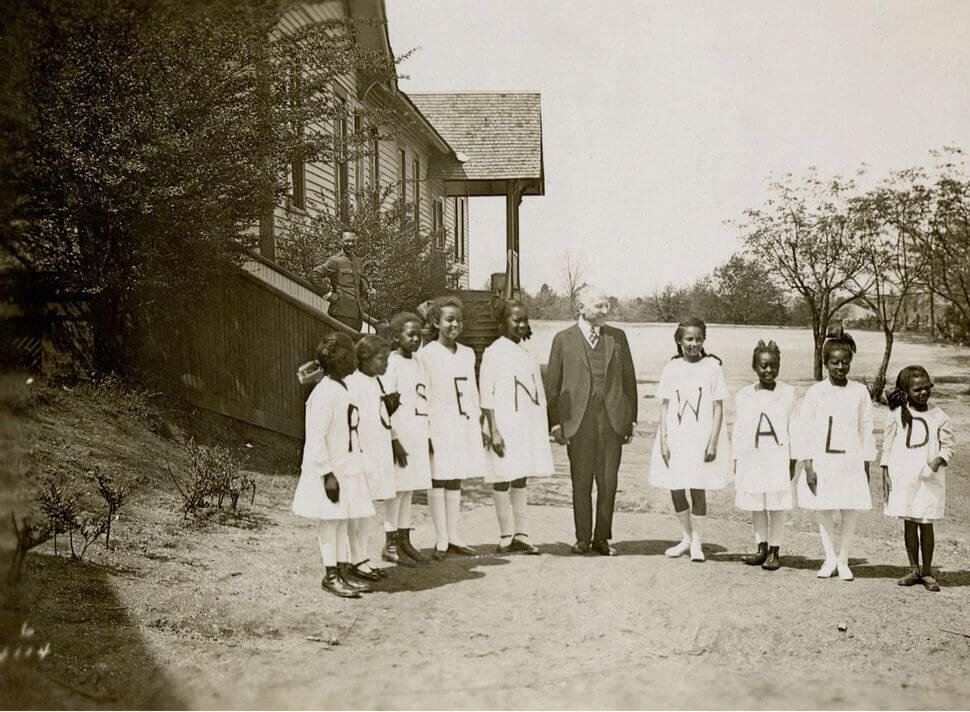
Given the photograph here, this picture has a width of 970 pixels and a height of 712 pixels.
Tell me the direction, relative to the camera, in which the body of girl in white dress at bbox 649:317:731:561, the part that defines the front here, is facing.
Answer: toward the camera

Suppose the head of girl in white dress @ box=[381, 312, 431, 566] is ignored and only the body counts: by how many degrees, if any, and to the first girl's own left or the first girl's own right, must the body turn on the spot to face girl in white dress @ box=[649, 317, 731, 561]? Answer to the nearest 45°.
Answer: approximately 45° to the first girl's own left

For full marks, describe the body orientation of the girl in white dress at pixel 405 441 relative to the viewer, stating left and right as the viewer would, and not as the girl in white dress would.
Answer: facing the viewer and to the right of the viewer

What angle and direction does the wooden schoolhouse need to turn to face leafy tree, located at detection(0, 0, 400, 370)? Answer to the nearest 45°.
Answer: approximately 135° to its right

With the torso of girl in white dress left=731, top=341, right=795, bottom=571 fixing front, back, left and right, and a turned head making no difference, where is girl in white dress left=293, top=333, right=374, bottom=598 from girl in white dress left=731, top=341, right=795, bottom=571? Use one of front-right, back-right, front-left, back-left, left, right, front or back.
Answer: front-right

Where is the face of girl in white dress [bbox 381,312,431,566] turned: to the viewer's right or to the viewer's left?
to the viewer's right

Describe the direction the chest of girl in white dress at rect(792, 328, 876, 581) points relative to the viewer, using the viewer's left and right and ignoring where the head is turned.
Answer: facing the viewer

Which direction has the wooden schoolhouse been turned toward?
to the viewer's right

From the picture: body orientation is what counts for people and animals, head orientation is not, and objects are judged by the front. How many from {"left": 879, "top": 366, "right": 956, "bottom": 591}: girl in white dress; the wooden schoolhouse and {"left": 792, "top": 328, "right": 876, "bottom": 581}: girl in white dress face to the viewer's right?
1

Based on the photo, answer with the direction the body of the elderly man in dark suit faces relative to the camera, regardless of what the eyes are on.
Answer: toward the camera

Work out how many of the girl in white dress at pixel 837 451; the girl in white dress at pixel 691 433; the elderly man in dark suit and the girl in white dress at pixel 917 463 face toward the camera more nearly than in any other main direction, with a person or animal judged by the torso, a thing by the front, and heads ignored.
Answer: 4
